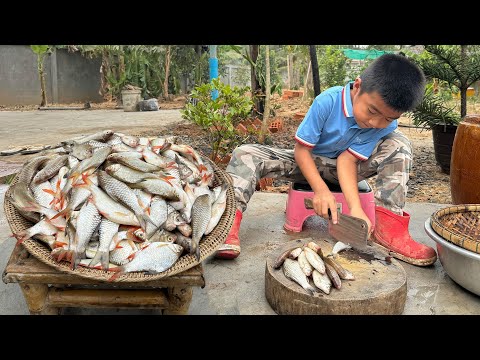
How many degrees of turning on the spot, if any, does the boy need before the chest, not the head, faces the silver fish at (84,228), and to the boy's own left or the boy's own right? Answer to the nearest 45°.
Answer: approximately 45° to the boy's own right

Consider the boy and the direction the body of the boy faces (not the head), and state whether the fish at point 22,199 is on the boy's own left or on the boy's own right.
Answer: on the boy's own right

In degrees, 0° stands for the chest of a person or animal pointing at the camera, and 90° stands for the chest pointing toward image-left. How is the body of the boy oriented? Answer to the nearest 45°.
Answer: approximately 0°

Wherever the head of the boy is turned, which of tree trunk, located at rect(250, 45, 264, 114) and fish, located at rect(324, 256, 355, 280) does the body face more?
the fish

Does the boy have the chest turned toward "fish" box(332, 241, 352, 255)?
yes

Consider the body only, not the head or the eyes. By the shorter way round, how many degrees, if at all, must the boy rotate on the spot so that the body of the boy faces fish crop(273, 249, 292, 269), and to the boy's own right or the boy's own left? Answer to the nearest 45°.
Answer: approximately 45° to the boy's own right

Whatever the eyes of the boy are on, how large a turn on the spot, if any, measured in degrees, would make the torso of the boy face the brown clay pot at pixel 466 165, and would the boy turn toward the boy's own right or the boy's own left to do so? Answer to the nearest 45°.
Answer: approximately 135° to the boy's own left

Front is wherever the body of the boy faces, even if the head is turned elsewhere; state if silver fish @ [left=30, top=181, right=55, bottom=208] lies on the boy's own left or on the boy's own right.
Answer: on the boy's own right

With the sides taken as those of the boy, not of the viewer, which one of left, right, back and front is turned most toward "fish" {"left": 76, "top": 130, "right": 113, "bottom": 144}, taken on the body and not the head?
right

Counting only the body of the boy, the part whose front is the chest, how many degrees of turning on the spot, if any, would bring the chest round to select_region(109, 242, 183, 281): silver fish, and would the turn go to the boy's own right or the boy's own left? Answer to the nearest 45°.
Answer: approximately 45° to the boy's own right

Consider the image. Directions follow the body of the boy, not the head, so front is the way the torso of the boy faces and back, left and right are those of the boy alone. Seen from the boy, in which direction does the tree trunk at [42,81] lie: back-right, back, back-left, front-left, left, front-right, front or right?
back-right

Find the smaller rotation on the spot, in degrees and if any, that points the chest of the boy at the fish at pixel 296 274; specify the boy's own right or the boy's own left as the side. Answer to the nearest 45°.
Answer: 0° — they already face it

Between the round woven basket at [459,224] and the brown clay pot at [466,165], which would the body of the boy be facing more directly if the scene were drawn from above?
the round woven basket
